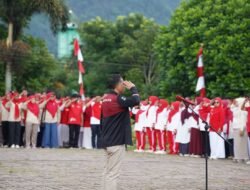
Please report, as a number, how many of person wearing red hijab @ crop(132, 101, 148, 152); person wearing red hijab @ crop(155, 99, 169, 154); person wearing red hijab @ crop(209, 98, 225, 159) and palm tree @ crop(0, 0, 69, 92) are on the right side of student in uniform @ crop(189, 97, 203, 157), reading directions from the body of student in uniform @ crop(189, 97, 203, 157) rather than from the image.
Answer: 3

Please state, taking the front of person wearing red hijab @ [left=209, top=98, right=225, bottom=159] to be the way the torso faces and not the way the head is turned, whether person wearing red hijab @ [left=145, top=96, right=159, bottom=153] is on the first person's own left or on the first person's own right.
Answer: on the first person's own right

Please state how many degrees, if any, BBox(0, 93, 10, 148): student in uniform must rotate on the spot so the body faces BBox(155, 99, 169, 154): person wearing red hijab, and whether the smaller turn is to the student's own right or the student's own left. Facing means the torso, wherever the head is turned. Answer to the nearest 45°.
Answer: approximately 45° to the student's own left

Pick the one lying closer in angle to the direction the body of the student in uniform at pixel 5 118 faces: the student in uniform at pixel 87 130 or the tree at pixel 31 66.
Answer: the student in uniform

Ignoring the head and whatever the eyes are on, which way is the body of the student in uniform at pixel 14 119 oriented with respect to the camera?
toward the camera

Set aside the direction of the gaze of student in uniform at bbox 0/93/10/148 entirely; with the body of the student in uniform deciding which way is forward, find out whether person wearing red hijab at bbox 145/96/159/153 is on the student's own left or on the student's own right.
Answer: on the student's own left

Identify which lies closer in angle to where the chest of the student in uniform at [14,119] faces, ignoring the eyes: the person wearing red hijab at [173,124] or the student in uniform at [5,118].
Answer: the person wearing red hijab

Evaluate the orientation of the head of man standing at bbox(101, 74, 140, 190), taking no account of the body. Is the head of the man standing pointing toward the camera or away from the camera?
away from the camera

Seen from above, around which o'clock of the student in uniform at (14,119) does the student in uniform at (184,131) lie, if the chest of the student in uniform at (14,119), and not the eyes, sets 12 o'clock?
the student in uniform at (184,131) is roughly at 10 o'clock from the student in uniform at (14,119).

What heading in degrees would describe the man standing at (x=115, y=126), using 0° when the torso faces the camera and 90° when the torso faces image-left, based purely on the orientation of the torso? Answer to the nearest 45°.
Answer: approximately 225°

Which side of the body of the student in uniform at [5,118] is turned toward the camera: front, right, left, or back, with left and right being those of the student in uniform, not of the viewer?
front

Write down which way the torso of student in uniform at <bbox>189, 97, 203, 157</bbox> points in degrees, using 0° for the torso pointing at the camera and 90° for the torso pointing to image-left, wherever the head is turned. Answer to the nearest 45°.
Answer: approximately 45°
